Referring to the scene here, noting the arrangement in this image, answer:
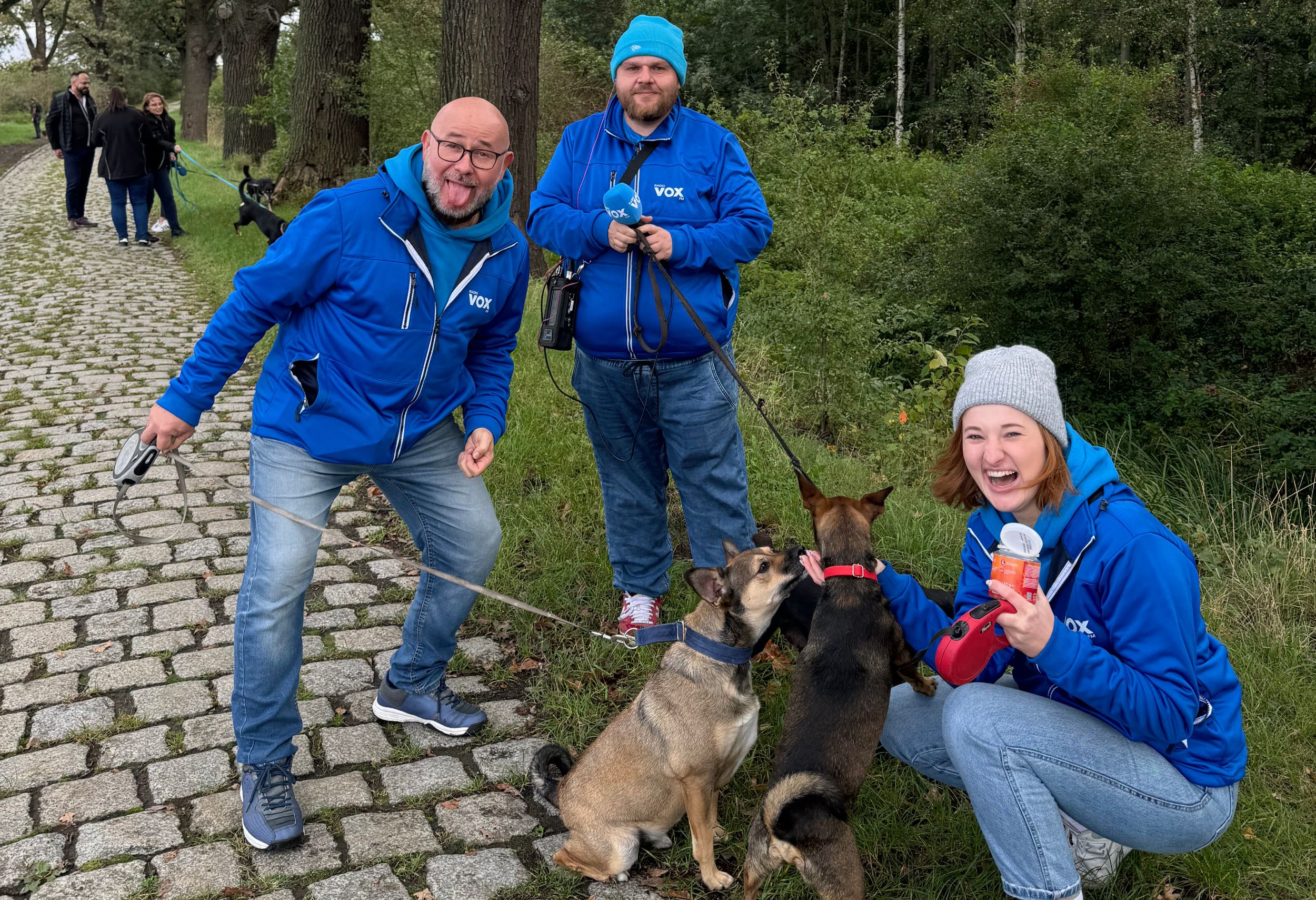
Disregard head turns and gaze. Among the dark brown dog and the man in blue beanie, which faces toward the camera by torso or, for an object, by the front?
the man in blue beanie

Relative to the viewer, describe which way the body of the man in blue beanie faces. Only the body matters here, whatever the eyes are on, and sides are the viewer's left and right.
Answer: facing the viewer

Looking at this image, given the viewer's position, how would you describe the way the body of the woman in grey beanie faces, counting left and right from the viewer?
facing the viewer and to the left of the viewer

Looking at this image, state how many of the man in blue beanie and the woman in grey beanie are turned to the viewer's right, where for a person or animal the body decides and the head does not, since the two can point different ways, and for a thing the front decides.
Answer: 0

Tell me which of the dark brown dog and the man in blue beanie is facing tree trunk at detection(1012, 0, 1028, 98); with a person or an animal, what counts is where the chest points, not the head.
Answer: the dark brown dog

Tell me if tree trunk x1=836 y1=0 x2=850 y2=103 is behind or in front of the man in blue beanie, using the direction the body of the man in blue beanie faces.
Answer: behind

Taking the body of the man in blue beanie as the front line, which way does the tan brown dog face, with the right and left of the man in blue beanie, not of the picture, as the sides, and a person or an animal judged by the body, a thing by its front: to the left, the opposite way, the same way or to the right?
to the left

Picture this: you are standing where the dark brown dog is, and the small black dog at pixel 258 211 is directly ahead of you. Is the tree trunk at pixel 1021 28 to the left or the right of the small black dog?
right

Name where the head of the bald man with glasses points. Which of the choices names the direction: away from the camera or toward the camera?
toward the camera

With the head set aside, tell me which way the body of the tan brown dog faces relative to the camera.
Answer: to the viewer's right

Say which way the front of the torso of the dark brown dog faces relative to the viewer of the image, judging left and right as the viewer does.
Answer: facing away from the viewer

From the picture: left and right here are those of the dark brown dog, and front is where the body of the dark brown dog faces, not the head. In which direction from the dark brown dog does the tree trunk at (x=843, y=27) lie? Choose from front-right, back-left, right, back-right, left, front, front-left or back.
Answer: front

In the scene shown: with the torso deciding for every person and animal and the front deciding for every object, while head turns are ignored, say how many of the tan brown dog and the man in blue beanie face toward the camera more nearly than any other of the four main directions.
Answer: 1

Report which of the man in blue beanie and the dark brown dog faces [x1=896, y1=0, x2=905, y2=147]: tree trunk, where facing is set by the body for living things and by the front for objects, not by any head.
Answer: the dark brown dog

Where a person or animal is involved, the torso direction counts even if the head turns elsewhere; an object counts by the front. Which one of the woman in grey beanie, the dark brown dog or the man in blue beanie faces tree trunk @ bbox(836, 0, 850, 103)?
the dark brown dog

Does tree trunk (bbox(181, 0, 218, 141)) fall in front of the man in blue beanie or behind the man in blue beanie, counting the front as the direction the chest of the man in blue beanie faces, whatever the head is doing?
behind
